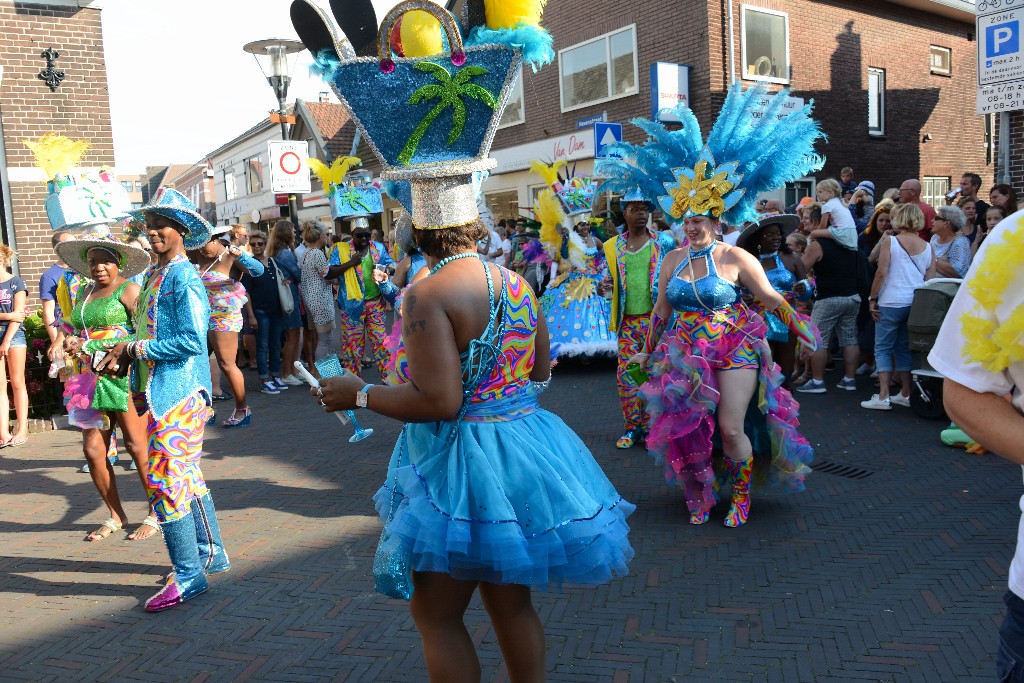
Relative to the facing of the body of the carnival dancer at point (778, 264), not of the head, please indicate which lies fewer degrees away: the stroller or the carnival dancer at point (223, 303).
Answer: the carnival dancer

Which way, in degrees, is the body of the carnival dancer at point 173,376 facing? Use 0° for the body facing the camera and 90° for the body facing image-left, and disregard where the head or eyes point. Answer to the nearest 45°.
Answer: approximately 45°

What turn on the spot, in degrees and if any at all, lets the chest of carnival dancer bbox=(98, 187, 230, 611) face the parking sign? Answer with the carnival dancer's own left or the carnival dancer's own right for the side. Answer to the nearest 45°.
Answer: approximately 135° to the carnival dancer's own left

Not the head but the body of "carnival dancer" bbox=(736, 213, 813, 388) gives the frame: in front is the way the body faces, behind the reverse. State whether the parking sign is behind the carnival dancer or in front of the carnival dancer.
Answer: behind

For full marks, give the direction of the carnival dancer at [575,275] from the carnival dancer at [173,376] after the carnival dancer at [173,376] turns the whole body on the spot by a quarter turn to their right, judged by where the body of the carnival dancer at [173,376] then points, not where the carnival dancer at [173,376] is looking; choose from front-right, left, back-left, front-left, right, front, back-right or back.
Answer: right

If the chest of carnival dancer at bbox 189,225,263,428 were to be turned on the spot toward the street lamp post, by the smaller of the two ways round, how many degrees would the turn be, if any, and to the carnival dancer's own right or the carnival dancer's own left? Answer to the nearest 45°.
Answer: approximately 135° to the carnival dancer's own right

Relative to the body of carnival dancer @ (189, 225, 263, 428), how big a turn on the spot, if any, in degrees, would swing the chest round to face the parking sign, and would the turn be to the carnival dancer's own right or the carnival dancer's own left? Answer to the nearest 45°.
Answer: approximately 135° to the carnival dancer's own left

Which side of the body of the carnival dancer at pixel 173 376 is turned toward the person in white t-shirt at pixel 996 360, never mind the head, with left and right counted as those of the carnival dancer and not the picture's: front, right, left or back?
left
